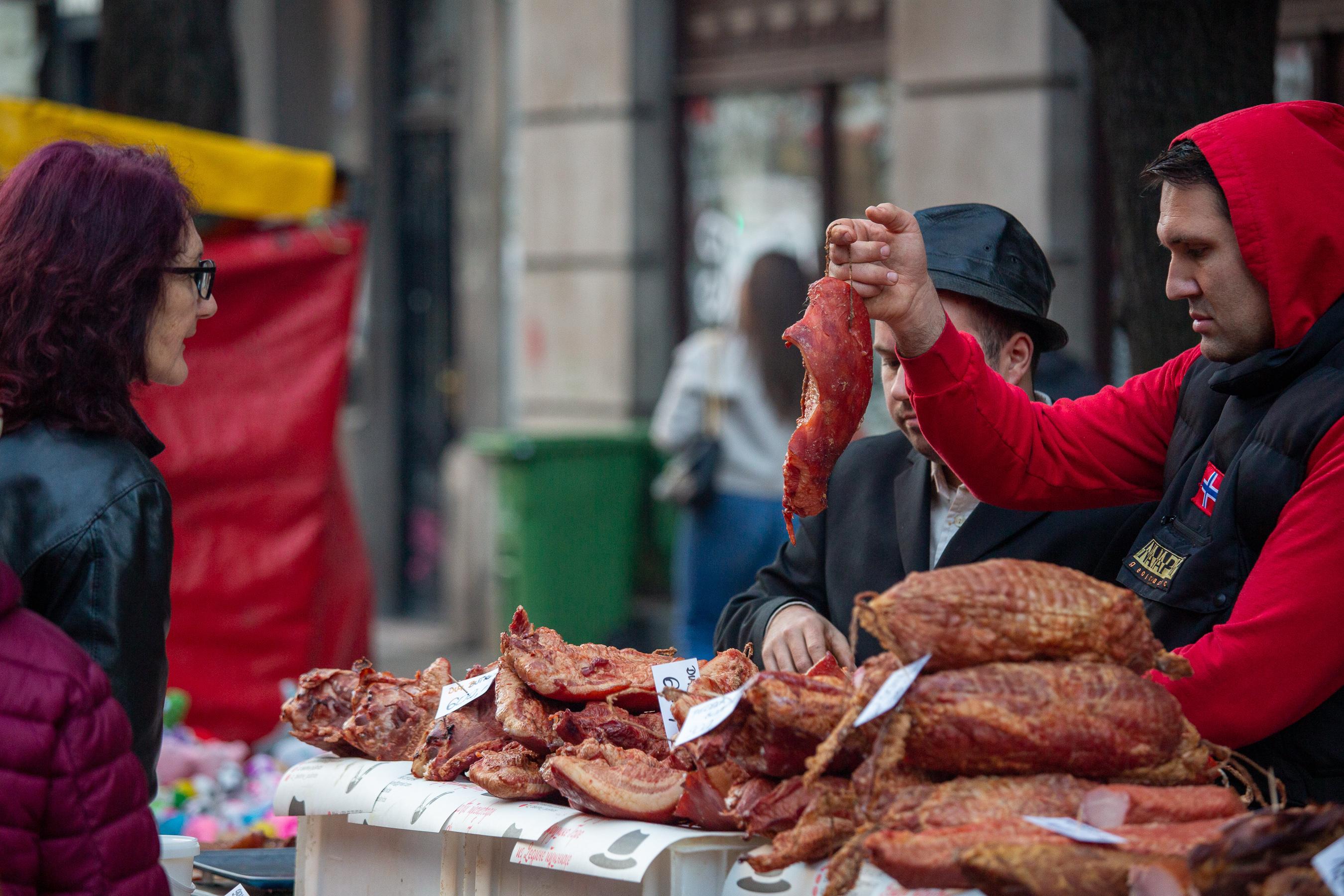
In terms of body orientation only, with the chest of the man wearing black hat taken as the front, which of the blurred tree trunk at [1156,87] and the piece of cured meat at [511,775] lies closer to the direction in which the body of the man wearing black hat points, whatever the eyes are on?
the piece of cured meat

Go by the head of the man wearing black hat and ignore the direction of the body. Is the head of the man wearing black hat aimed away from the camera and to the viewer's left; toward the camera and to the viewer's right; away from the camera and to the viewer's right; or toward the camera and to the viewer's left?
toward the camera and to the viewer's left

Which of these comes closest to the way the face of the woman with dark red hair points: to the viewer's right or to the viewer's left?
to the viewer's right

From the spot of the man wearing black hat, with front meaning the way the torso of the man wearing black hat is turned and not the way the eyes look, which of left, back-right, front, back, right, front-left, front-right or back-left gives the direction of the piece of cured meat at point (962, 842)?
front-left

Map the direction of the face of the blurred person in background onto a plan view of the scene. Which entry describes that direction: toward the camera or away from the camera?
away from the camera

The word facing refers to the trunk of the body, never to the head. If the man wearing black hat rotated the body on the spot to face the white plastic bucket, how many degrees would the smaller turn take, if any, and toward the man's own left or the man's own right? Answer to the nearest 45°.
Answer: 0° — they already face it

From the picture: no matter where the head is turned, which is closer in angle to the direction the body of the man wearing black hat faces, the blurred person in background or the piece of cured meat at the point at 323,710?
the piece of cured meat

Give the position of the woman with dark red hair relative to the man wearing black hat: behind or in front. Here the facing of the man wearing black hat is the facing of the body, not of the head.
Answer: in front

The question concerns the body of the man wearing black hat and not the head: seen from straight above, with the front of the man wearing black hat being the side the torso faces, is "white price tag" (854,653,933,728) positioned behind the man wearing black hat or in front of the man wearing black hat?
in front

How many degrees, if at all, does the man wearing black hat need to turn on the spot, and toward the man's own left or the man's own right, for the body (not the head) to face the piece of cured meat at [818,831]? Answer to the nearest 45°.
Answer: approximately 45° to the man's own left

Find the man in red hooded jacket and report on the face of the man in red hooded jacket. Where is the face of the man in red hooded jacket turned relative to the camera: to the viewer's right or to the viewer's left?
to the viewer's left

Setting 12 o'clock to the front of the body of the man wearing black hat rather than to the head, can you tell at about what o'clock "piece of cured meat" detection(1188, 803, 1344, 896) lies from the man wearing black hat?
The piece of cured meat is roughly at 10 o'clock from the man wearing black hat.

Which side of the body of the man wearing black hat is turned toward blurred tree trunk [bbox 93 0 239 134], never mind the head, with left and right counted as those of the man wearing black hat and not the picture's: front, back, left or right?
right

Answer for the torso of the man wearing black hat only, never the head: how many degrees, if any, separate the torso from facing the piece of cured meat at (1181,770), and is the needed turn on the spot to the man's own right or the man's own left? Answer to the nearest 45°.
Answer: approximately 45° to the man's own left

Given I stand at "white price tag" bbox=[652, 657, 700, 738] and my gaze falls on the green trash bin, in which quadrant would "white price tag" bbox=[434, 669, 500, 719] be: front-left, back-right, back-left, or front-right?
front-left

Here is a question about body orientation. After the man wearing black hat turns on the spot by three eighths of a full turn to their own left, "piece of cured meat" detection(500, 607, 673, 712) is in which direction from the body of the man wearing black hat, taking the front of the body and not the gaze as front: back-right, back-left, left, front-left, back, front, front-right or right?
back-right
